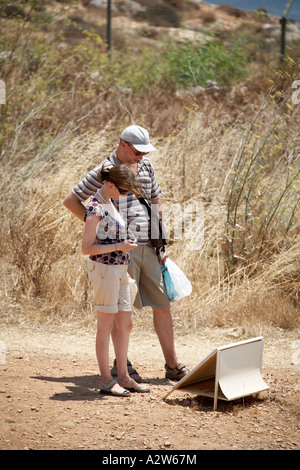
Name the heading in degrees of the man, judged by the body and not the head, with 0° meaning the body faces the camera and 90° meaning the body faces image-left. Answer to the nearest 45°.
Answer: approximately 315°

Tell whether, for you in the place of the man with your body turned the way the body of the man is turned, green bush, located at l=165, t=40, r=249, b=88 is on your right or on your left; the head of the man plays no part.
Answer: on your left
